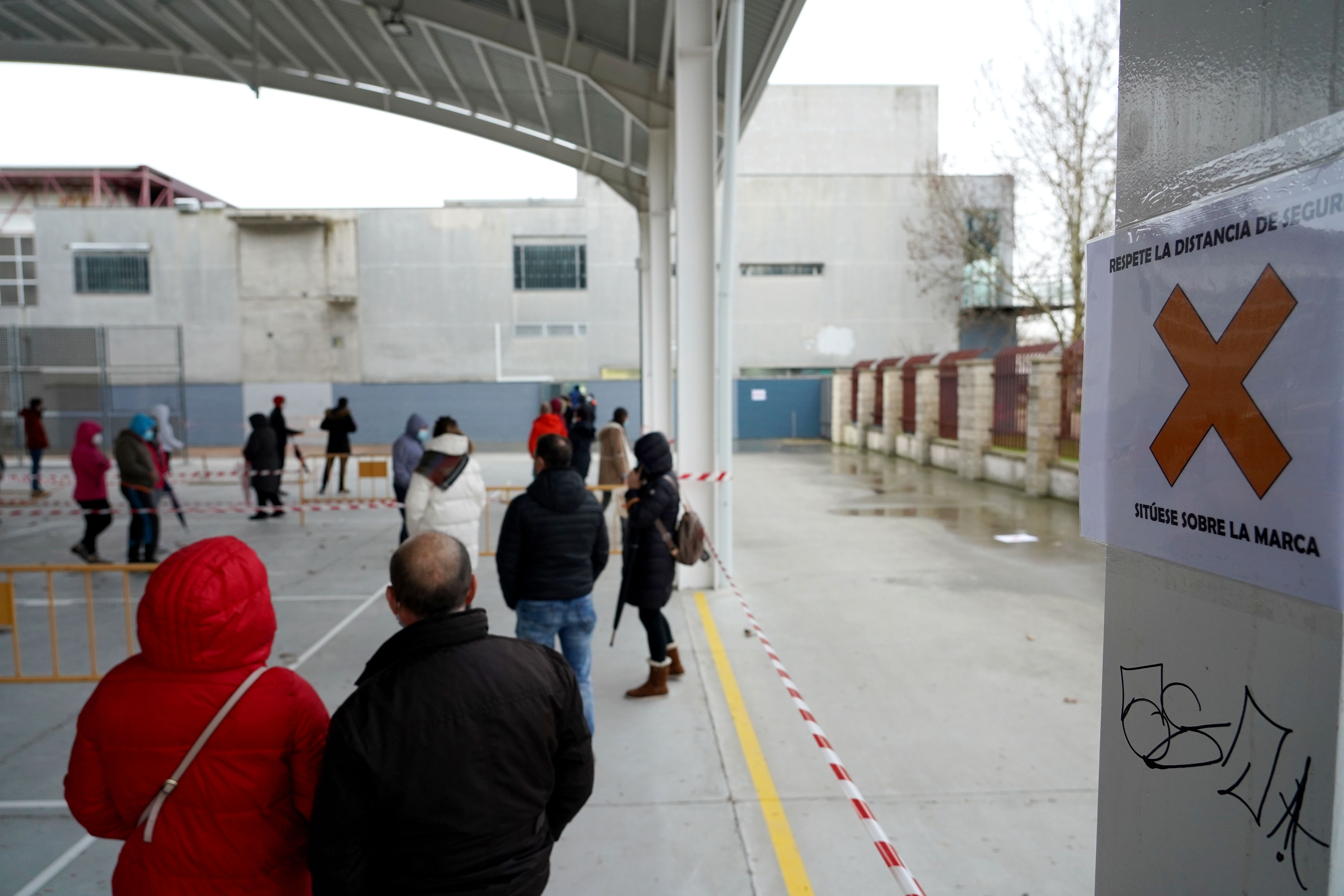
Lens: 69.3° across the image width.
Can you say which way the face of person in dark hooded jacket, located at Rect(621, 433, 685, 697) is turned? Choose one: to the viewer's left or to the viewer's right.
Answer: to the viewer's left

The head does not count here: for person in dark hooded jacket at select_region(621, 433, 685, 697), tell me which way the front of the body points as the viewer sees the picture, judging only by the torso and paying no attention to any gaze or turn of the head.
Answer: to the viewer's left

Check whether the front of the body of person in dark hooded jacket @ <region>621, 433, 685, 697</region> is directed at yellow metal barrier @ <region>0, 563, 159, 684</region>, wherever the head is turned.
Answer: yes

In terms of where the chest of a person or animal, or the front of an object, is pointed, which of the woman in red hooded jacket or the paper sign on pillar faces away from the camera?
the woman in red hooded jacket

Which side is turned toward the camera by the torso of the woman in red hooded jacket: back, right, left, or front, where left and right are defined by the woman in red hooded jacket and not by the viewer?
back

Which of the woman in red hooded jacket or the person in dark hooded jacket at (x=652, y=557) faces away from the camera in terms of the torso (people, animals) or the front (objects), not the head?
the woman in red hooded jacket

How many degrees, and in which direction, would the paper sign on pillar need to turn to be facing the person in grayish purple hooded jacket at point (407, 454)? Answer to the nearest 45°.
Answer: approximately 90° to its right

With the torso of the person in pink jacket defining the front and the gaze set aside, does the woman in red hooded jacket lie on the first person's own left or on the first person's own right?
on the first person's own right

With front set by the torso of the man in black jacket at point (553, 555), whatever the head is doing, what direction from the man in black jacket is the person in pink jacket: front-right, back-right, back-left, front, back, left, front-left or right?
front-left

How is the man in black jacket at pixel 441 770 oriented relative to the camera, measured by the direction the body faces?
away from the camera

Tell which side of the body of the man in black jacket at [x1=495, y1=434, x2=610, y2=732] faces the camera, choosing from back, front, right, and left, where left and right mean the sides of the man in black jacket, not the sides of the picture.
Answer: back
